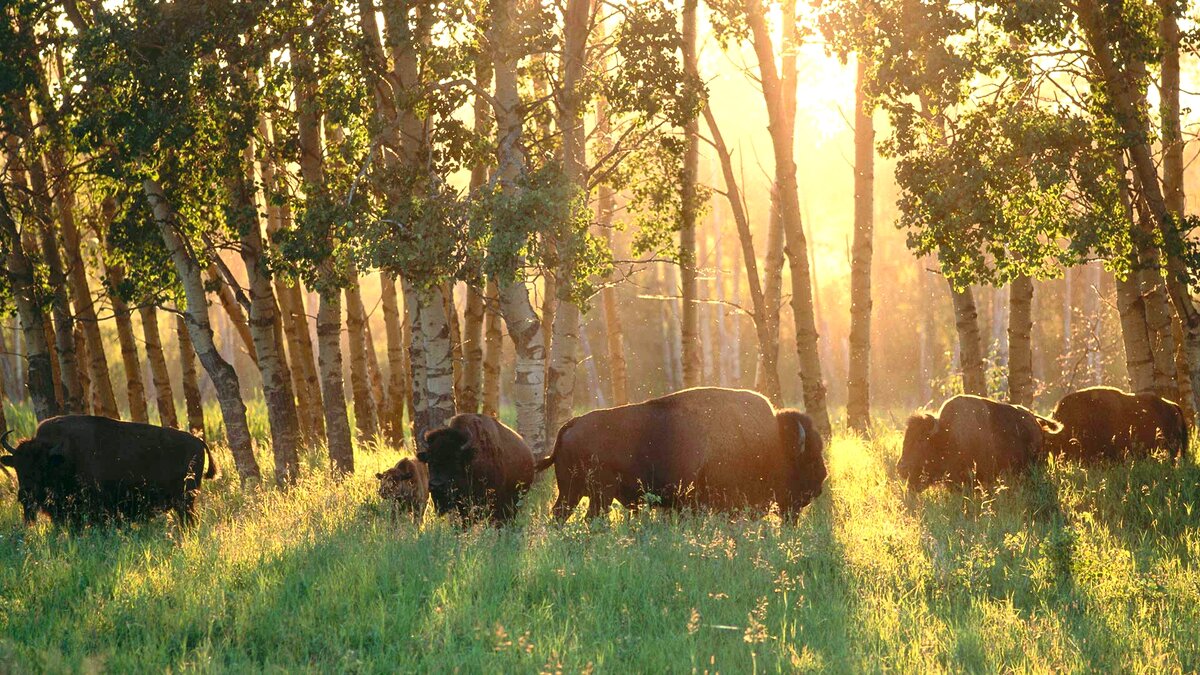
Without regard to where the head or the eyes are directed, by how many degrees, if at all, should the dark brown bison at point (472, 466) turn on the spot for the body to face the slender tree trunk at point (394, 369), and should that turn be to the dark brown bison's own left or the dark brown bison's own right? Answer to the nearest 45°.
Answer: approximately 135° to the dark brown bison's own right

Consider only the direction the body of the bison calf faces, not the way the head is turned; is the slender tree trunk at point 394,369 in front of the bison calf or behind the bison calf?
behind

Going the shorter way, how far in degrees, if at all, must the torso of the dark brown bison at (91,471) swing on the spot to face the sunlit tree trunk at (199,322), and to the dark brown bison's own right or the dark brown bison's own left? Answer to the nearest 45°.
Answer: approximately 135° to the dark brown bison's own right

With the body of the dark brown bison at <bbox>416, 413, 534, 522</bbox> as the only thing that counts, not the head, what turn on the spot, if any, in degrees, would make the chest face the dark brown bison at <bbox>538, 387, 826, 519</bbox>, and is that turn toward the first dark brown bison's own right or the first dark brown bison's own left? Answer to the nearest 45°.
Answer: approximately 135° to the first dark brown bison's own left

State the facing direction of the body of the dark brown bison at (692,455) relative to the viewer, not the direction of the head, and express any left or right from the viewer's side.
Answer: facing to the right of the viewer

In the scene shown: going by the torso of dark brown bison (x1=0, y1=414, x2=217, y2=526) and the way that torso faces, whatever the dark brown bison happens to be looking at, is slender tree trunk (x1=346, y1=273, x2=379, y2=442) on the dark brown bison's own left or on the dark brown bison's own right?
on the dark brown bison's own right

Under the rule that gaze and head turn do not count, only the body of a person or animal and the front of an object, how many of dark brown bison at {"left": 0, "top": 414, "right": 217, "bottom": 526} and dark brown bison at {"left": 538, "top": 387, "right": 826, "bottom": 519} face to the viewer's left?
1

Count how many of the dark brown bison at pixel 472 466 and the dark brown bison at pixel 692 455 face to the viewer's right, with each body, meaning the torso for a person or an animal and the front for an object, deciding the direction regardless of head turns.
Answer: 1

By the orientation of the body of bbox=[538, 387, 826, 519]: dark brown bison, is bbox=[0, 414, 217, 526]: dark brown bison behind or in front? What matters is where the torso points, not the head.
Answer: behind

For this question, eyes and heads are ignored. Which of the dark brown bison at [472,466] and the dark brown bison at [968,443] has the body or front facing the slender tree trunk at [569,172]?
the dark brown bison at [968,443]

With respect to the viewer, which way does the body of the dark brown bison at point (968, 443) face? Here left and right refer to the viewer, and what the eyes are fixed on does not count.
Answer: facing to the left of the viewer

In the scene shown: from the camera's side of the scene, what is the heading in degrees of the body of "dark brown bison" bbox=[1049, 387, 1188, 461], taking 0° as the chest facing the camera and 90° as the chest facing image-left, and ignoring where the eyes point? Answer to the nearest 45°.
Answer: approximately 90°

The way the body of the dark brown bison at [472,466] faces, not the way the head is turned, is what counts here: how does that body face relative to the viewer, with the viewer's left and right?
facing the viewer and to the left of the viewer

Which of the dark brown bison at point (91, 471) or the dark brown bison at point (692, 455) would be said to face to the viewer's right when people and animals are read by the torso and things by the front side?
the dark brown bison at point (692, 455)

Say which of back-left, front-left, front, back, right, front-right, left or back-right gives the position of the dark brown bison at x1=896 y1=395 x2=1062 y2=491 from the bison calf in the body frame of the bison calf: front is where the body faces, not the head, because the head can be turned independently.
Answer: back-left

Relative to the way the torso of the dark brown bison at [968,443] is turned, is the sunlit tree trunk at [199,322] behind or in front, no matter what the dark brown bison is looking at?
in front
